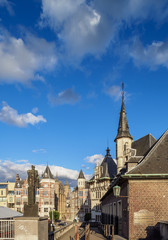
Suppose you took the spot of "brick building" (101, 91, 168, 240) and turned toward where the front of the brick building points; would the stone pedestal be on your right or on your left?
on your left

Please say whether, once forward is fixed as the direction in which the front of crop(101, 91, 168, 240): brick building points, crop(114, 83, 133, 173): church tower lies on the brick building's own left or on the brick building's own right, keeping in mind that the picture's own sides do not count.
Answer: on the brick building's own right

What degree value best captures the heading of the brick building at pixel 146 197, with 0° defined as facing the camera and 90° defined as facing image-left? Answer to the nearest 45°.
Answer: approximately 90°
